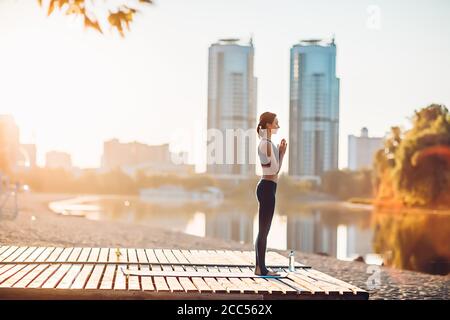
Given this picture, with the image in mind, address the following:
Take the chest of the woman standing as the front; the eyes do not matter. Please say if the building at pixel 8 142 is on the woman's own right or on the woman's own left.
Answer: on the woman's own left

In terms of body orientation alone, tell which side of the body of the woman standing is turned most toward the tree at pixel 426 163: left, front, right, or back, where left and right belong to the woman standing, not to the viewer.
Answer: left

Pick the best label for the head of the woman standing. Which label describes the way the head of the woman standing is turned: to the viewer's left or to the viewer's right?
to the viewer's right

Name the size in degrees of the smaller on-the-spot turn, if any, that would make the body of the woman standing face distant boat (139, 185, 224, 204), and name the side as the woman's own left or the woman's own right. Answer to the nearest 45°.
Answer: approximately 90° to the woman's own left

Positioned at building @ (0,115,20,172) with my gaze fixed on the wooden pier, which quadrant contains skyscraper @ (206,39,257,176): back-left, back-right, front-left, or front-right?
front-left

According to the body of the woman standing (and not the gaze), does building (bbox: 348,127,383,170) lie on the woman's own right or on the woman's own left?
on the woman's own left

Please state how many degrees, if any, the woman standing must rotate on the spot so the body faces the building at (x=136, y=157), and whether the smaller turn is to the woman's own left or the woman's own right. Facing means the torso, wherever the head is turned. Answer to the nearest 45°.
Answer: approximately 90° to the woman's own left

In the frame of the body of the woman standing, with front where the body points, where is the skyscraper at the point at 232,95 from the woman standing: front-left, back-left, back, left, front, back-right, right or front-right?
left

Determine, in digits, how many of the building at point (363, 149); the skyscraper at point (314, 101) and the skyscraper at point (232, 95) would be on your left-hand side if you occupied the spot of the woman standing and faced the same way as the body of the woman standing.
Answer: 3

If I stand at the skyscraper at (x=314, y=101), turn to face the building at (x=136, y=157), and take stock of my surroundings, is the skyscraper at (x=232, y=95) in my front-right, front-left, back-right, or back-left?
front-left

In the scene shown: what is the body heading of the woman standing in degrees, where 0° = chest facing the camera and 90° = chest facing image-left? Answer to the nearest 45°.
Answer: approximately 270°

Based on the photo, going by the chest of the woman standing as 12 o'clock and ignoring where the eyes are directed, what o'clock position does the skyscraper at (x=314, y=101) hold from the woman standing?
The skyscraper is roughly at 9 o'clock from the woman standing.
